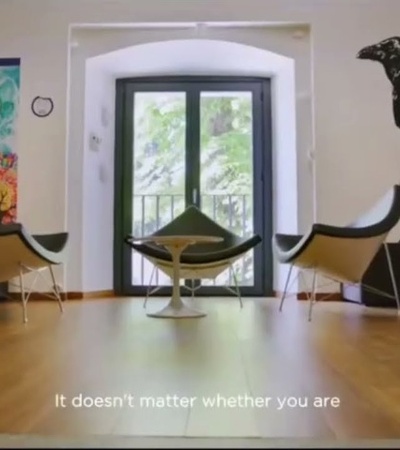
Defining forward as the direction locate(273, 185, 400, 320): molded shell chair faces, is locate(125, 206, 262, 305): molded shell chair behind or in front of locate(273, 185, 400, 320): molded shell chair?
in front

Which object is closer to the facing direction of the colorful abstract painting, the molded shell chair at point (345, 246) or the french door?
the molded shell chair

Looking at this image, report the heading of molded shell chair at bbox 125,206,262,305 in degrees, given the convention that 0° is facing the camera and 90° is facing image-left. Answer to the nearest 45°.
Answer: approximately 0°

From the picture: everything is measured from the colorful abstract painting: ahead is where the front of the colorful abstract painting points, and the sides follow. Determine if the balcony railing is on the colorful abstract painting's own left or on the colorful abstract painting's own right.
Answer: on the colorful abstract painting's own left

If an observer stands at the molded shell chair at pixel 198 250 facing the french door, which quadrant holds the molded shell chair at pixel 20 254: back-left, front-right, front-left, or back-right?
back-left

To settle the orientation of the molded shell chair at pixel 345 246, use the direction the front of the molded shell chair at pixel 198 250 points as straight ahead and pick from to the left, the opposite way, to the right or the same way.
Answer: to the right

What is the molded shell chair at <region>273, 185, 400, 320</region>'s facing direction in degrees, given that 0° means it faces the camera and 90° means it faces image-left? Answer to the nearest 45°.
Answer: approximately 90°

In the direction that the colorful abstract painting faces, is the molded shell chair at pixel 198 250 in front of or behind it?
in front

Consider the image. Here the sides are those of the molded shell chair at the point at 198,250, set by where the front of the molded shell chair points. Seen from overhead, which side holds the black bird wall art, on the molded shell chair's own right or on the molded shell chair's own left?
on the molded shell chair's own left

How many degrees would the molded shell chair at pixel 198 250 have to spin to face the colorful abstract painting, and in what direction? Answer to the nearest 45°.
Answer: approximately 135° to its right
